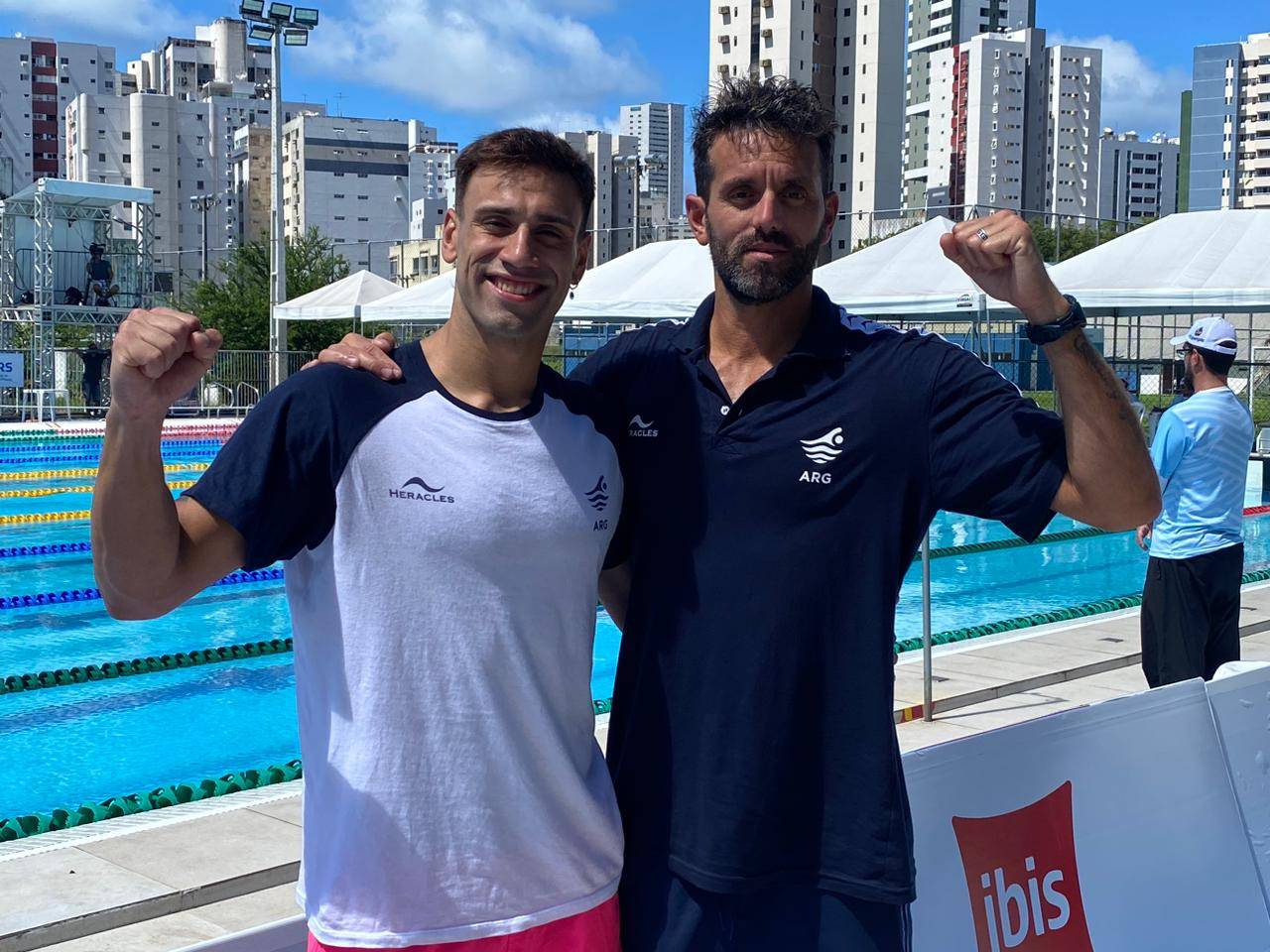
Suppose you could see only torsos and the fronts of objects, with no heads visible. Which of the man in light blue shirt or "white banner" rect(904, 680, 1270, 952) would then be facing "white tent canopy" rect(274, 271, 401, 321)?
the man in light blue shirt

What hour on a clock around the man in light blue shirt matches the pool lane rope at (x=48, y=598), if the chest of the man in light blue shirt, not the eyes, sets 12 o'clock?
The pool lane rope is roughly at 11 o'clock from the man in light blue shirt.

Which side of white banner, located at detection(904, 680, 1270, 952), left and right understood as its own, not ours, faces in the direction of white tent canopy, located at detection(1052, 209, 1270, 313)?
back

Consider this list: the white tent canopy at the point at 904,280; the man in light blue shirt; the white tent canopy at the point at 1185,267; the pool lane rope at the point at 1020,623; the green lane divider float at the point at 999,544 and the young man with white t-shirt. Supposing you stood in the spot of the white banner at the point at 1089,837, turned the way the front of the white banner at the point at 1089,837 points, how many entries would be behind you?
5

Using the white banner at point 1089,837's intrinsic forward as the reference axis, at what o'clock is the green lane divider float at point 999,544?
The green lane divider float is roughly at 6 o'clock from the white banner.

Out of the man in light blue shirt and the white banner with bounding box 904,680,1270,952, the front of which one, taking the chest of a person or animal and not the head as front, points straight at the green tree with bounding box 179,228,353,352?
the man in light blue shirt

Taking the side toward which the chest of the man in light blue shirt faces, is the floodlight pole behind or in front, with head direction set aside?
in front

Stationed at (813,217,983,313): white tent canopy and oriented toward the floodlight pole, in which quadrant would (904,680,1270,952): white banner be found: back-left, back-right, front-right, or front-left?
back-left

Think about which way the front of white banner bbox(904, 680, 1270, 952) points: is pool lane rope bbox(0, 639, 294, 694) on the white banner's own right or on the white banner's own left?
on the white banner's own right

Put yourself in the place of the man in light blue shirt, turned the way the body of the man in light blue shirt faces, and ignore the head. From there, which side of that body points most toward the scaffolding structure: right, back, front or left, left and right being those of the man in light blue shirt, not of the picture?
front

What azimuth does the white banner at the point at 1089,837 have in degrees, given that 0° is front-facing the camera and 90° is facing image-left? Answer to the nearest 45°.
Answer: approximately 0°

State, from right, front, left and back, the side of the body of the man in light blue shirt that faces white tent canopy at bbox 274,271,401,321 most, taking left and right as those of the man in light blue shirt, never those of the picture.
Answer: front

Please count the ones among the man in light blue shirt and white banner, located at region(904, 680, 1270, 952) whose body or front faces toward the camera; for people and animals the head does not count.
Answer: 1

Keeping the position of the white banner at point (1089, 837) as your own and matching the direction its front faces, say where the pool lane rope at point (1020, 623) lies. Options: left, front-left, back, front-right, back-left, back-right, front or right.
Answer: back

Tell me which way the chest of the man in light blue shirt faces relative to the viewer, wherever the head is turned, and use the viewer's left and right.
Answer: facing away from the viewer and to the left of the viewer
